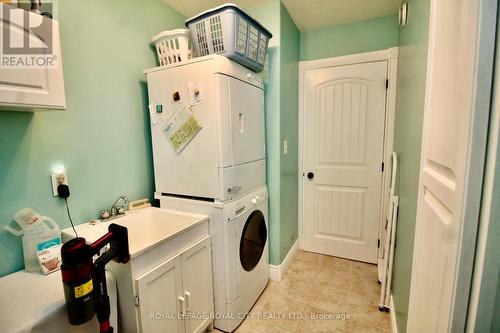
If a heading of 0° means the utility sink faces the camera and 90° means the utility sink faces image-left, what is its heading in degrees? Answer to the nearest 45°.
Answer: approximately 315°

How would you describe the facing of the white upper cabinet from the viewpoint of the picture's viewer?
facing the viewer and to the right of the viewer

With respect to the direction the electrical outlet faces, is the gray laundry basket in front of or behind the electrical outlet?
in front

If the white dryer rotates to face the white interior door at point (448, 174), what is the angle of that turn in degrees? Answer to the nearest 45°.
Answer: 0° — it already faces it

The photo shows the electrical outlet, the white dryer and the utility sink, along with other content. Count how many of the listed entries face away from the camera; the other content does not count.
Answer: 0
